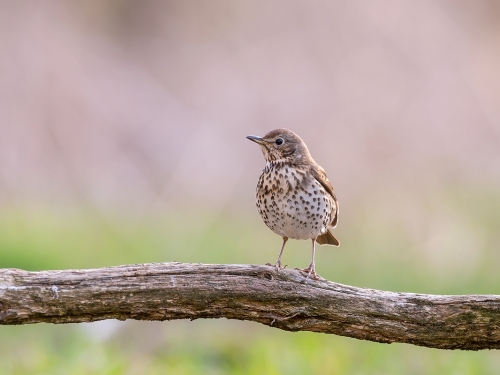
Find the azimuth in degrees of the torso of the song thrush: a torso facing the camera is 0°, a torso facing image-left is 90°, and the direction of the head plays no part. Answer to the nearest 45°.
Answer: approximately 45°
